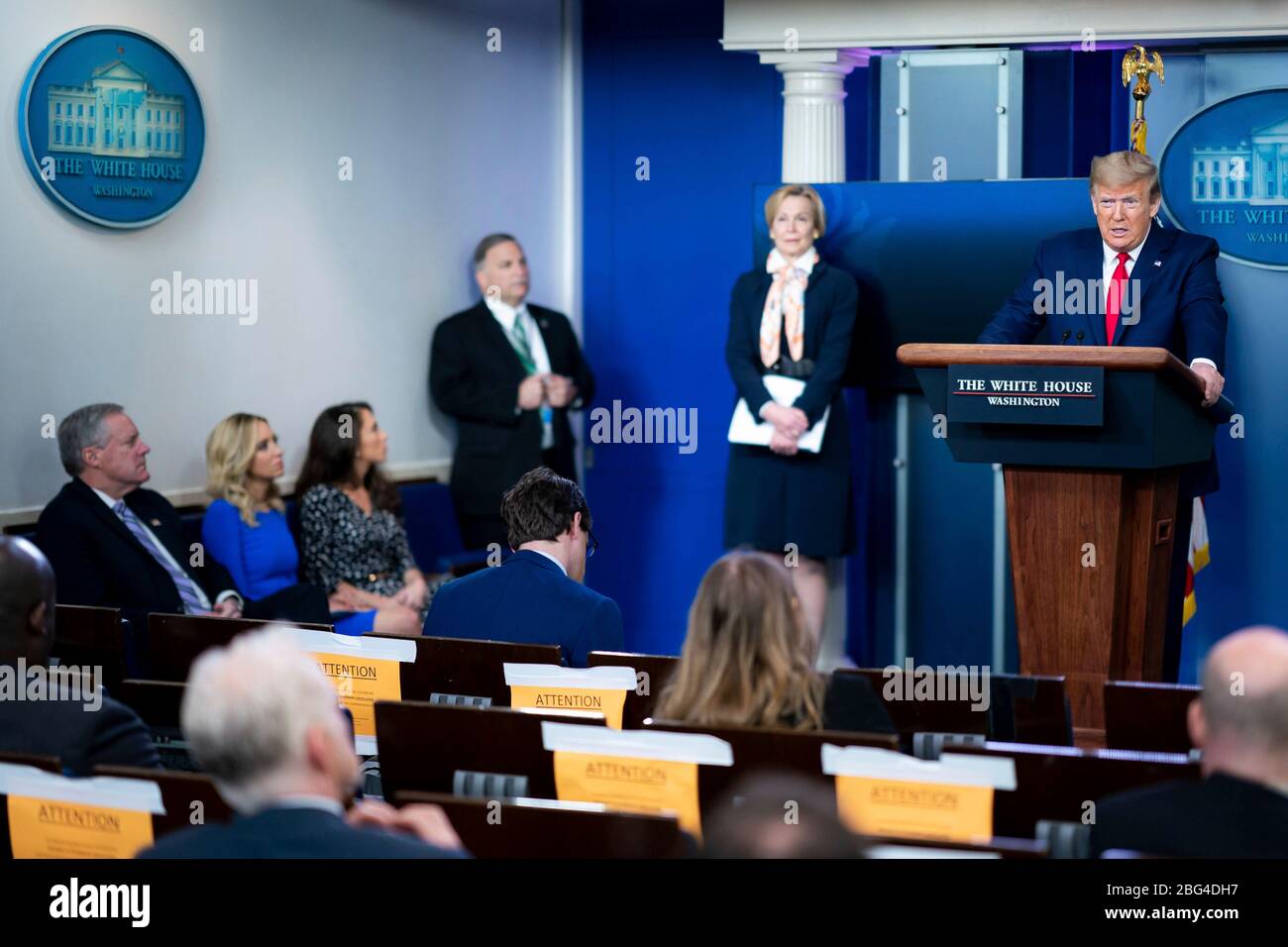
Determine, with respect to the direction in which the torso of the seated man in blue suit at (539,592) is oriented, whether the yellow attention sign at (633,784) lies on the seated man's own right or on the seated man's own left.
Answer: on the seated man's own right

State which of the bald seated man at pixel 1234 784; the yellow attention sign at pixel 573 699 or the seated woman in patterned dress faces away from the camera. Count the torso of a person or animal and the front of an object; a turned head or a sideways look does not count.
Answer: the bald seated man

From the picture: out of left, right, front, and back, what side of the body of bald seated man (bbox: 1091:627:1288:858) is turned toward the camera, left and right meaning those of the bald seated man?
back

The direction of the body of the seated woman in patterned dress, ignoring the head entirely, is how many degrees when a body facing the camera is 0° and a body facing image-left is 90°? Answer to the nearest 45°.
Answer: approximately 315°

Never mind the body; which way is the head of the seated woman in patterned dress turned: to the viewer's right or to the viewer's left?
to the viewer's right

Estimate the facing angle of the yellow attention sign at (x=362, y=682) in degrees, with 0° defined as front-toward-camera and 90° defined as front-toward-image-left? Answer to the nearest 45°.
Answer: approximately 0°

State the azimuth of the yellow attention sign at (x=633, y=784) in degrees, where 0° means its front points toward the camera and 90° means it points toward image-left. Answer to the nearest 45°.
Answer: approximately 0°

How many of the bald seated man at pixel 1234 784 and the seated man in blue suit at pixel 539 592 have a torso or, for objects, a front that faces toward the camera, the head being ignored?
0

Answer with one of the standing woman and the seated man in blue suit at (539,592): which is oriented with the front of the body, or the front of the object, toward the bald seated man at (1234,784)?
the standing woman

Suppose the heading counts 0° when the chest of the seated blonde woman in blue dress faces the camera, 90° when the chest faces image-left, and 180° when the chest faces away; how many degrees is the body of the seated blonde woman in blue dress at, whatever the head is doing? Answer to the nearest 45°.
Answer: approximately 315°

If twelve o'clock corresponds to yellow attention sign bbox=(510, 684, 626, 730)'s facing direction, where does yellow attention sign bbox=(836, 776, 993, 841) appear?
yellow attention sign bbox=(836, 776, 993, 841) is roughly at 11 o'clock from yellow attention sign bbox=(510, 684, 626, 730).

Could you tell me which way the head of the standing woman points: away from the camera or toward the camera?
toward the camera

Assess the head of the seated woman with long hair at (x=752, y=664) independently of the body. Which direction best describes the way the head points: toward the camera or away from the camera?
away from the camera

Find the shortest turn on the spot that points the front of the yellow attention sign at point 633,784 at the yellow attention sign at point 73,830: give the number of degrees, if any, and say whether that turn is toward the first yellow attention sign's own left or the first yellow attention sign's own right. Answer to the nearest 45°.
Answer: approximately 90° to the first yellow attention sign's own right

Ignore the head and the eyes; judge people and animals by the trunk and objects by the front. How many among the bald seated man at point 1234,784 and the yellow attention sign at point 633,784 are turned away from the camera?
1

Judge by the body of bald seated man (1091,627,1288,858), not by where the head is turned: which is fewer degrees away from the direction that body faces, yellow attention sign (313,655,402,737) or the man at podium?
the man at podium

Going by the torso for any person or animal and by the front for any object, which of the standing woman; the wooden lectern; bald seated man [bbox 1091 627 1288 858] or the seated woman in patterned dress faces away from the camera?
the bald seated man

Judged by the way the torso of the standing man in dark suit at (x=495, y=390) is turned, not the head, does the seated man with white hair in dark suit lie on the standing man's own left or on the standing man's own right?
on the standing man's own right
